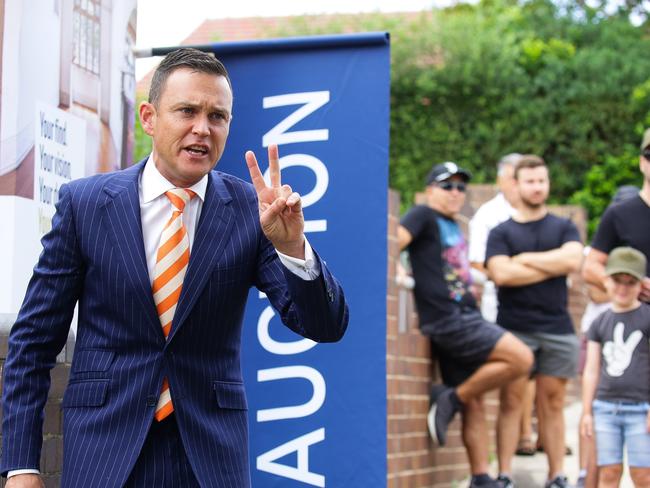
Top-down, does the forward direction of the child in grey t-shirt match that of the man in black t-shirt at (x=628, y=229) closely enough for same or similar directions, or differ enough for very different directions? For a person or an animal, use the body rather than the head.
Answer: same or similar directions

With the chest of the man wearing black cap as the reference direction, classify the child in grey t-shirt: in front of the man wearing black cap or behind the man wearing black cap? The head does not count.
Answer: in front

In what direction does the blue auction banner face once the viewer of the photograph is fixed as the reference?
facing the viewer

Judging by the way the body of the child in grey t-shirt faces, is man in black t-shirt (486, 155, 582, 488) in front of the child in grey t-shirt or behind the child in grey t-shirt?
behind

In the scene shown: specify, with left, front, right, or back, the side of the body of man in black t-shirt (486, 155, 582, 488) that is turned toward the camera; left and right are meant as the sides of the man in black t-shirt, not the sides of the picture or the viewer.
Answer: front

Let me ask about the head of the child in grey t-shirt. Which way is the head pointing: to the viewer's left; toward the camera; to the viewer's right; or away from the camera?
toward the camera

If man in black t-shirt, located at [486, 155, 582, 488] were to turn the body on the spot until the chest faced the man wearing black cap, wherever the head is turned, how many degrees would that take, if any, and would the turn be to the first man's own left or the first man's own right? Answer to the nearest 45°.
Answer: approximately 45° to the first man's own right

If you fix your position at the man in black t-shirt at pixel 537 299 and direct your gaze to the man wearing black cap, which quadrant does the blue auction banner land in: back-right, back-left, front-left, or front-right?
front-left
